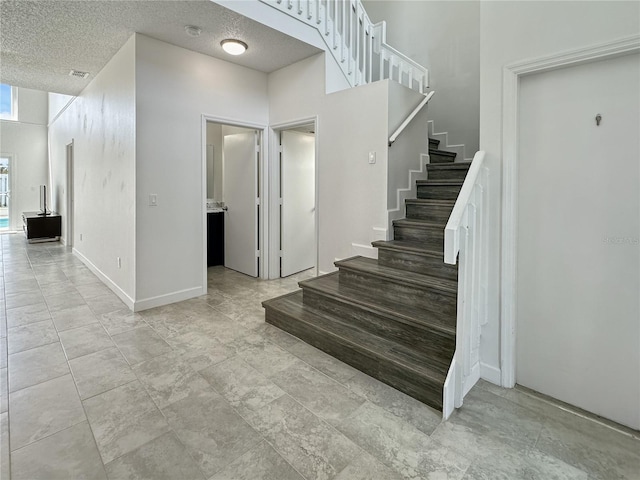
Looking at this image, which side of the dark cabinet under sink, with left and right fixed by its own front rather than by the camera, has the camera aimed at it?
front

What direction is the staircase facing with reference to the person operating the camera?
facing the viewer and to the left of the viewer

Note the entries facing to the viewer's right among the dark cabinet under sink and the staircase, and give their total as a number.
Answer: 0

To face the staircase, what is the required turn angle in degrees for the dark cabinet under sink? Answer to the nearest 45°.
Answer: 0° — it already faces it

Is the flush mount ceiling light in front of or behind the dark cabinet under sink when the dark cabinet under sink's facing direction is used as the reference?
in front

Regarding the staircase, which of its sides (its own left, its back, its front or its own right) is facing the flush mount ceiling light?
right

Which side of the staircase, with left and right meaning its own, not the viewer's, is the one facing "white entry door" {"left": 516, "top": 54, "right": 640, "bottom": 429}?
left

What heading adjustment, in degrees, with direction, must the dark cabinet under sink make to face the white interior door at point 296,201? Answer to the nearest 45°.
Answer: approximately 45° to its left

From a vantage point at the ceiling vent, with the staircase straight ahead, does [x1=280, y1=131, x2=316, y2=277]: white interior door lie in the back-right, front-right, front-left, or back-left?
front-left
